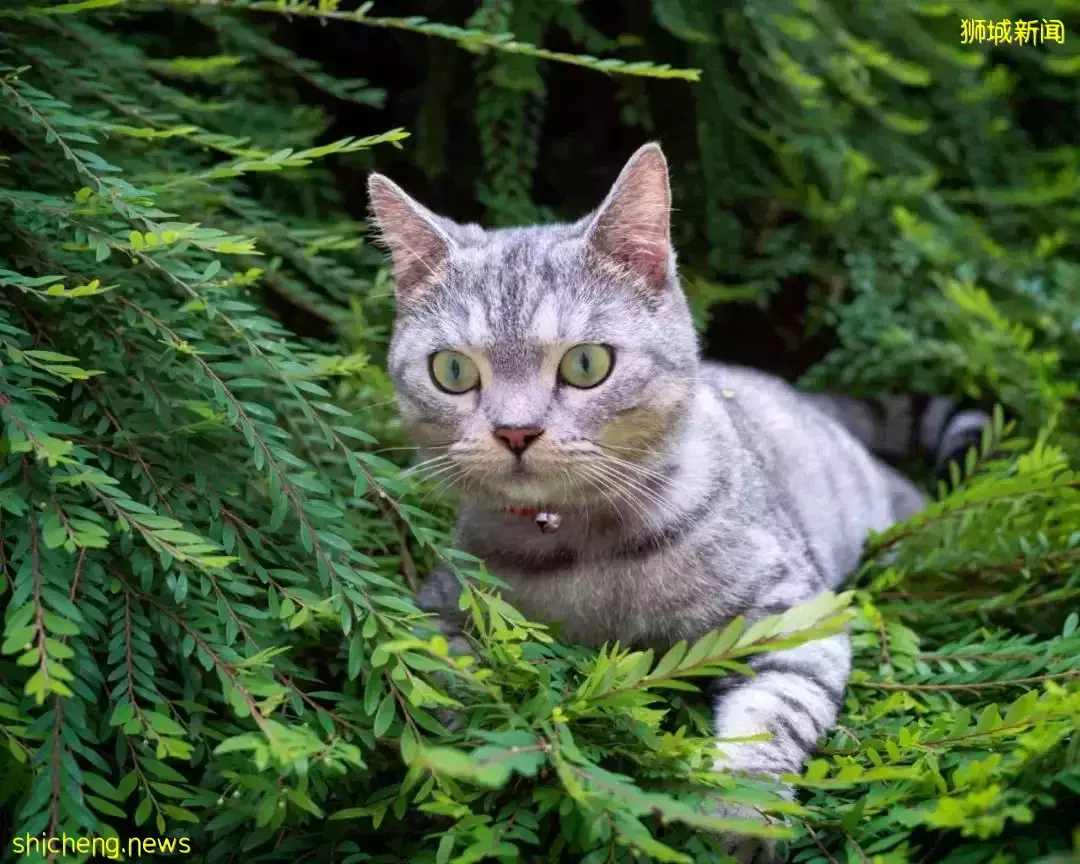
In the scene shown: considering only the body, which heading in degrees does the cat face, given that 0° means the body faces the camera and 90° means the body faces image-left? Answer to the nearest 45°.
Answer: approximately 45°
